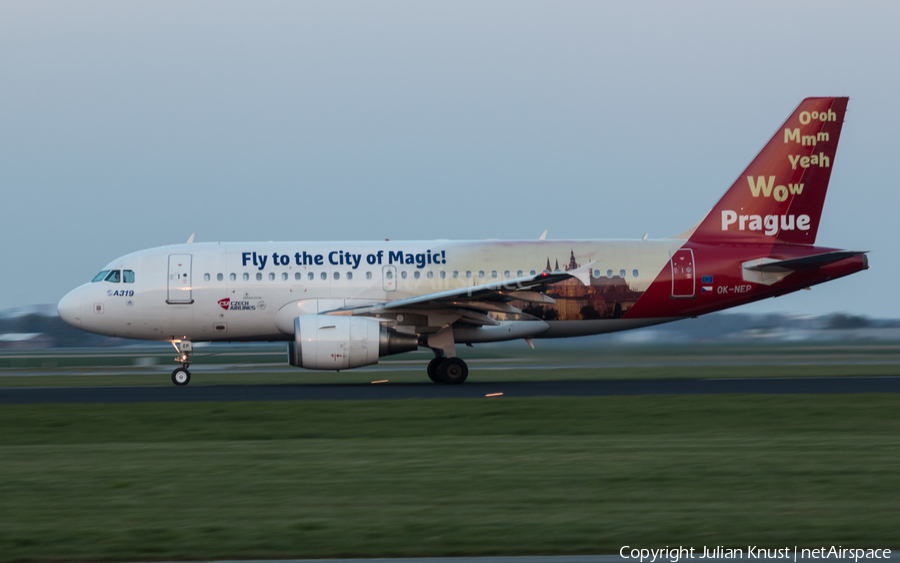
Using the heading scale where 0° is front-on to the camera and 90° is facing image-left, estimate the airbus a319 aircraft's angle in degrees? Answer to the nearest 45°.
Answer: approximately 90°
